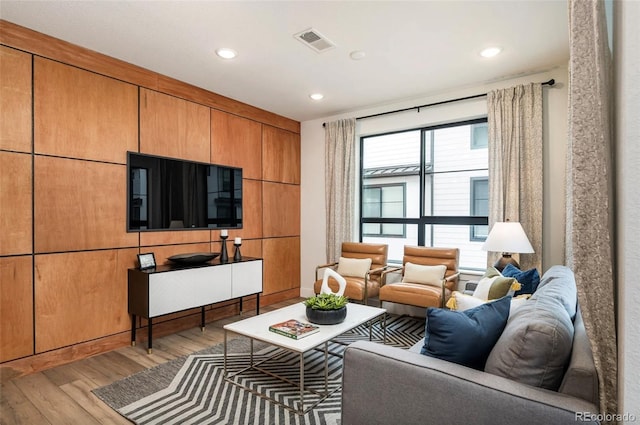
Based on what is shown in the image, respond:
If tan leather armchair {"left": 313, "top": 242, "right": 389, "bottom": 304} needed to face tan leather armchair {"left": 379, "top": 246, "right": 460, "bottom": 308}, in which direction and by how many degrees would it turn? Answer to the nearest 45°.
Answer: approximately 90° to its left

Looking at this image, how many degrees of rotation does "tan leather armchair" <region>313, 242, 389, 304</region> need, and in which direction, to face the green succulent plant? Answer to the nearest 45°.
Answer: approximately 45° to its left

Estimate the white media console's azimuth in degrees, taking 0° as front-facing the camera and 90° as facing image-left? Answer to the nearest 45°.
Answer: approximately 315°

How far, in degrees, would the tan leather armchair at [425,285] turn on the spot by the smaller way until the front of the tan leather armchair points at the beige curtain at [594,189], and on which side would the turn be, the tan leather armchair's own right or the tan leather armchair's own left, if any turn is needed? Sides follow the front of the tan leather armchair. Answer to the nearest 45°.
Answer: approximately 45° to the tan leather armchair's own left

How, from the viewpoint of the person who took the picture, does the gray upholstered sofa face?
facing to the left of the viewer
